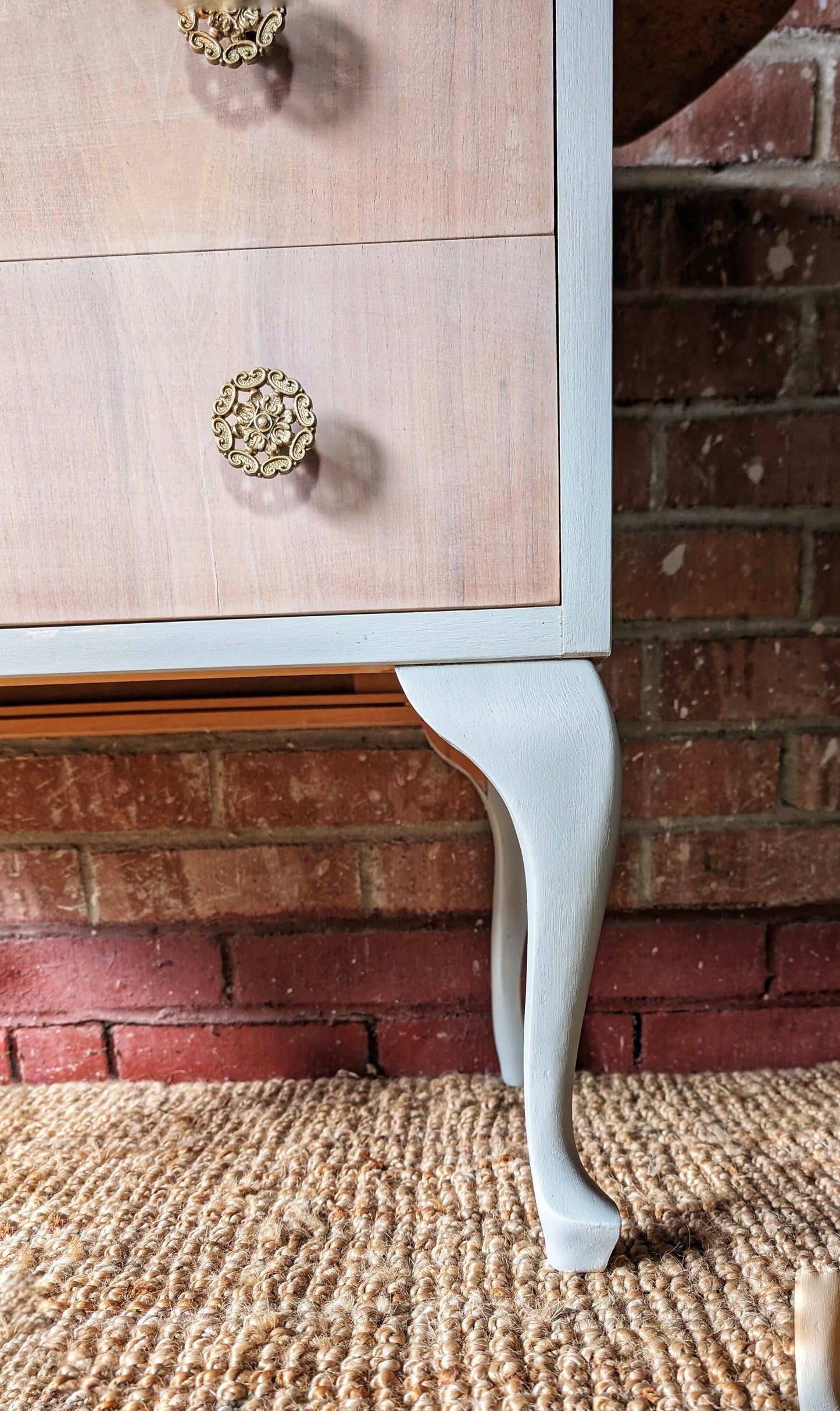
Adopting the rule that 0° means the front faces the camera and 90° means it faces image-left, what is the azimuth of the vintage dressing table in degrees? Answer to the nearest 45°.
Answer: approximately 0°
